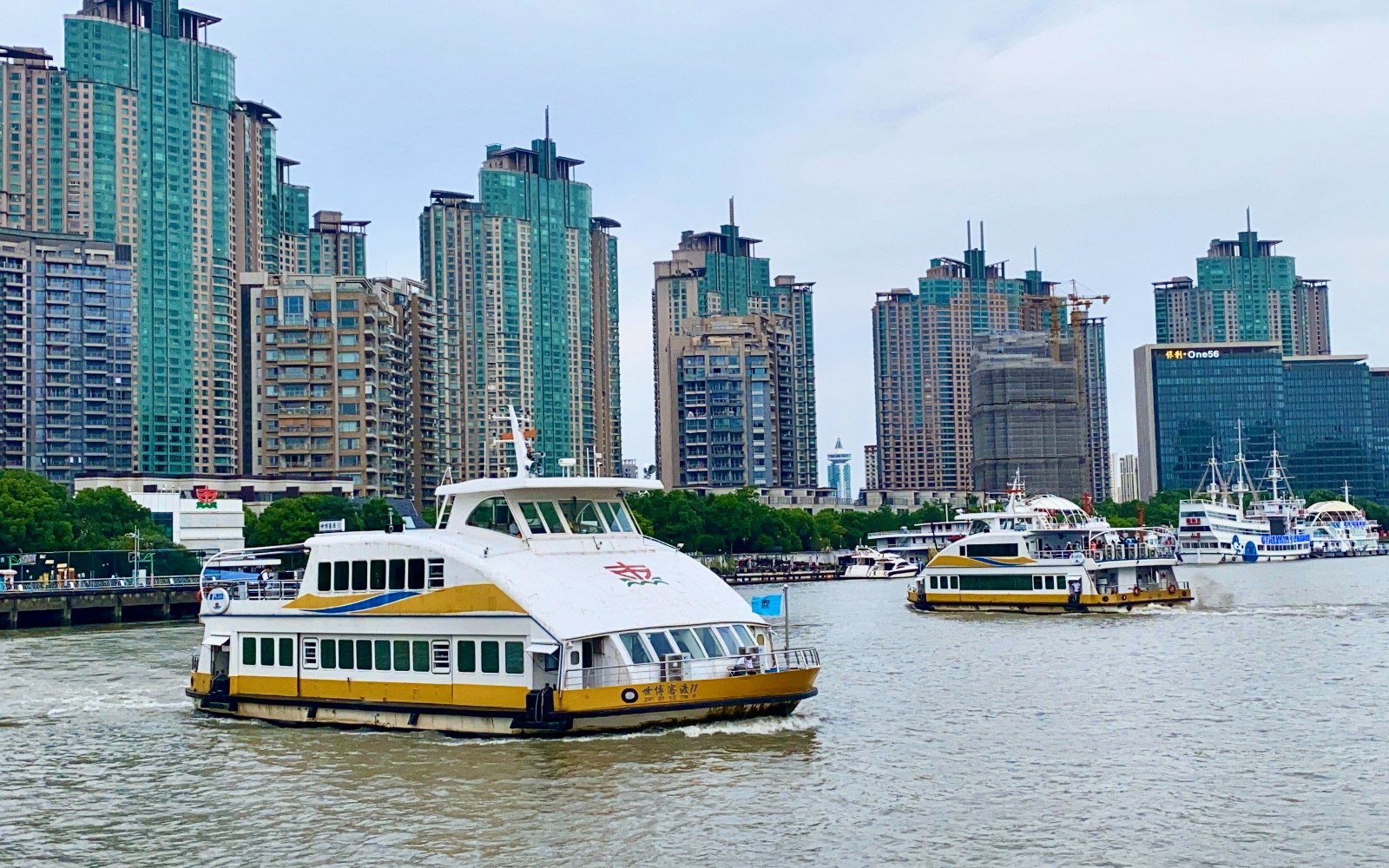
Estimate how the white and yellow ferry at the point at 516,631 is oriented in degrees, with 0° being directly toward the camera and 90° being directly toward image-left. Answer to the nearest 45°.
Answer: approximately 315°
